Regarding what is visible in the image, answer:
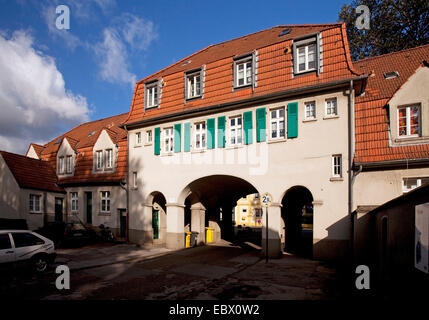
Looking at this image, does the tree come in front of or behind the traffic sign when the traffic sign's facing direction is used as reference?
behind

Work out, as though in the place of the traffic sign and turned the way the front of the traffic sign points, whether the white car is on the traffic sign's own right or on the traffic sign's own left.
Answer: on the traffic sign's own right

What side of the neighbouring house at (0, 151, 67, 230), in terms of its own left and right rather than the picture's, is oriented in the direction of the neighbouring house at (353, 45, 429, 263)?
front

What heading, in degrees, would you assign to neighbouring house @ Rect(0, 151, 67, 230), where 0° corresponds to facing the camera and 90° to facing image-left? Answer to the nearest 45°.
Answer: approximately 315°

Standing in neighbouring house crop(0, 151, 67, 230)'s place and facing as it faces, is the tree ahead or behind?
ahead
